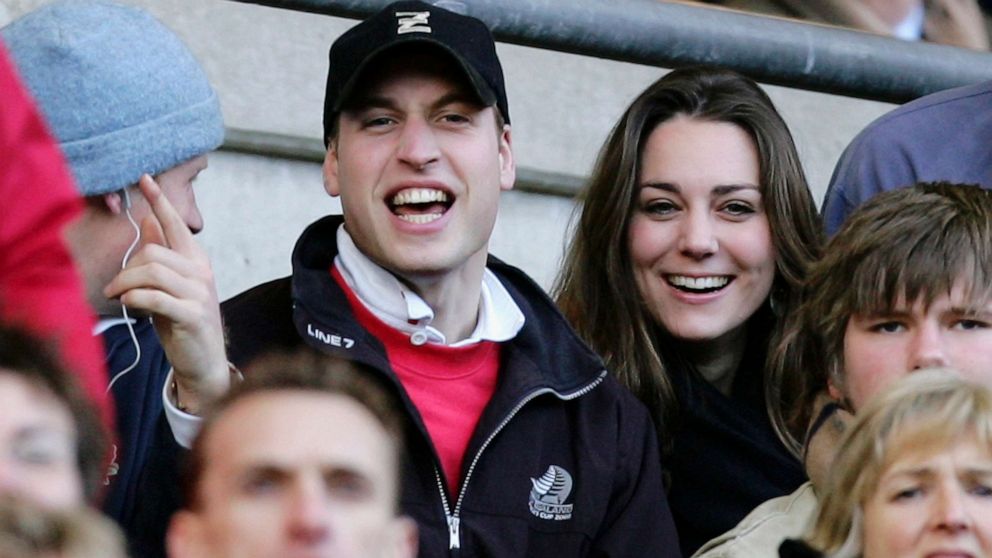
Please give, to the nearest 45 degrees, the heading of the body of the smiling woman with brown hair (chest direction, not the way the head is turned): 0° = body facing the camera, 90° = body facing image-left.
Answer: approximately 0°

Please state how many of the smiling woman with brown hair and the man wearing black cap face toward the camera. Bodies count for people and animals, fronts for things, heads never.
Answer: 2

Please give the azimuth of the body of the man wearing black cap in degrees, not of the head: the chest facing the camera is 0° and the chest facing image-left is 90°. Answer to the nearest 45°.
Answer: approximately 0°
